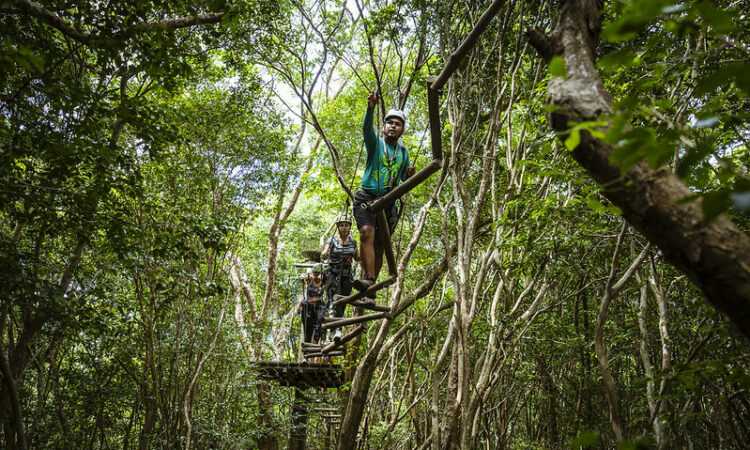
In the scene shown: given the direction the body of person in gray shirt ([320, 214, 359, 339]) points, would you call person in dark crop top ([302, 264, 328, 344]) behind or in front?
behind

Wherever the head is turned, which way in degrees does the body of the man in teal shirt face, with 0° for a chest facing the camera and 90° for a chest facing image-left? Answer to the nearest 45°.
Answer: approximately 0°

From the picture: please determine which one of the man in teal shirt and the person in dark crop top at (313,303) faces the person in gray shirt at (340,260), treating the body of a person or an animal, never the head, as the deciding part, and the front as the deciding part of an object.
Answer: the person in dark crop top at (313,303)

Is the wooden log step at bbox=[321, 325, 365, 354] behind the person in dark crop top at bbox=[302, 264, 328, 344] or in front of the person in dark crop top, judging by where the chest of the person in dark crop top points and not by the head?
in front

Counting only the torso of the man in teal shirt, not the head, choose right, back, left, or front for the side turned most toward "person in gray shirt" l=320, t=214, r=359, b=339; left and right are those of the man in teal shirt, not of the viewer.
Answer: back

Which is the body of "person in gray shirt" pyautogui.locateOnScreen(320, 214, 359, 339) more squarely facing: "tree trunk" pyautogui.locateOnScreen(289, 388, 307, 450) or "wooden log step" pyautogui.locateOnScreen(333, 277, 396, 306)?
the wooden log step

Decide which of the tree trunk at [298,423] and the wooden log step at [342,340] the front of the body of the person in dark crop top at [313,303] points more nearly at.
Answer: the wooden log step

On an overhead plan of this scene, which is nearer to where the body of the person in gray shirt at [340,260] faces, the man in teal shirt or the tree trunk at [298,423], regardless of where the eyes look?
the man in teal shirt

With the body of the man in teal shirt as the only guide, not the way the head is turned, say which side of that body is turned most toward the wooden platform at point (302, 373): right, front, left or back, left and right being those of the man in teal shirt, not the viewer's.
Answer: back

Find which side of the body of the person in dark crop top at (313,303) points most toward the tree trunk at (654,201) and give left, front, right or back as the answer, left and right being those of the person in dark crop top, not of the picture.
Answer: front

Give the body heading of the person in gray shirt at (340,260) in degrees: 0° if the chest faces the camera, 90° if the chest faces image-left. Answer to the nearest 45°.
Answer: approximately 0°
